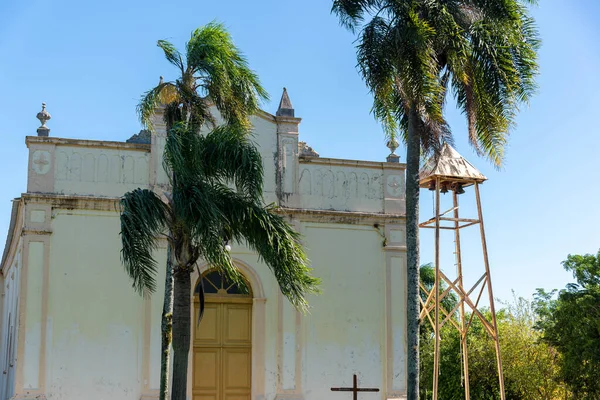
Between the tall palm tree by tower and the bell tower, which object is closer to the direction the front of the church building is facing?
the tall palm tree by tower

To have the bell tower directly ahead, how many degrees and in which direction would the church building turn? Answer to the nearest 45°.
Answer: approximately 90° to its left

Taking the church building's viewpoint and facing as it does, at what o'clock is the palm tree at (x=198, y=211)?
The palm tree is roughly at 12 o'clock from the church building.

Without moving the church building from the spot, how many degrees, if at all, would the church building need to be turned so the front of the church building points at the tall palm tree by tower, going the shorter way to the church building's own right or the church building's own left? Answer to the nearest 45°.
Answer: approximately 45° to the church building's own left

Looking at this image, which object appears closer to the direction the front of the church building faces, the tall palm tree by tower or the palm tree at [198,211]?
the palm tree

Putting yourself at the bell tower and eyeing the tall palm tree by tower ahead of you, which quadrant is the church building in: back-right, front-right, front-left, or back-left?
front-right

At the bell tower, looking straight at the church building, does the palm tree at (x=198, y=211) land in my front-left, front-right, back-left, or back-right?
front-left

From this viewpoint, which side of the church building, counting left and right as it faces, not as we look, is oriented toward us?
front

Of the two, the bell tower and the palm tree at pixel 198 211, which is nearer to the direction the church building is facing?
the palm tree
